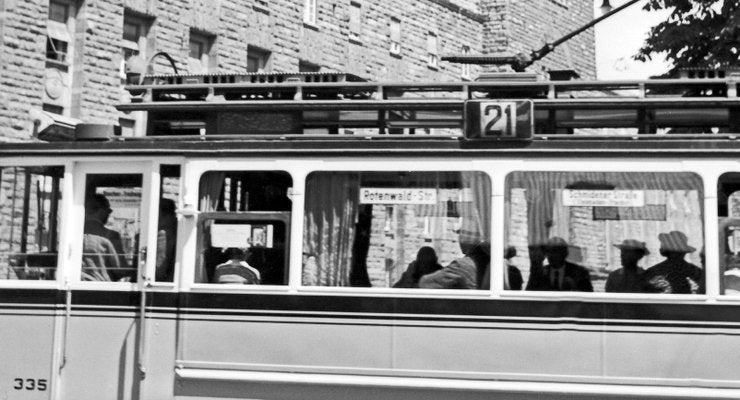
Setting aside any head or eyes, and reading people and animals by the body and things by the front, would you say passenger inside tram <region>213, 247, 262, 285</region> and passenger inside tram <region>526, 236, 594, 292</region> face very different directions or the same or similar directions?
very different directions

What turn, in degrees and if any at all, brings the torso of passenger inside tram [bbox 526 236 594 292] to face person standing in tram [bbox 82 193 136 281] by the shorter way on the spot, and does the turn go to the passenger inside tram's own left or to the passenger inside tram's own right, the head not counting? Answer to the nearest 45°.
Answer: approximately 90° to the passenger inside tram's own right

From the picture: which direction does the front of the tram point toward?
to the viewer's left

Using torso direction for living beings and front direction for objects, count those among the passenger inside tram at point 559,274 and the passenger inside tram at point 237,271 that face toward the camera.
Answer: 1

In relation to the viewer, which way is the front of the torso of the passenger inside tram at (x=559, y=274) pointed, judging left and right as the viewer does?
facing the viewer

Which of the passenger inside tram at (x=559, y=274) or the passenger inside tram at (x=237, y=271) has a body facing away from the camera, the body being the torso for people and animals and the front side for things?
the passenger inside tram at (x=237, y=271)

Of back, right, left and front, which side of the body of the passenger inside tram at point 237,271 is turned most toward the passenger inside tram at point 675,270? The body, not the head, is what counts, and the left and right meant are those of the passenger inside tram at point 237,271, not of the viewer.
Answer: right

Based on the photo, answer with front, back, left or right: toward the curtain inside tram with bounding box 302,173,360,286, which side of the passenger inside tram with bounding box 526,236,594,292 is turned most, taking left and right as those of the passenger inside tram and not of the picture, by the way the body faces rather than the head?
right

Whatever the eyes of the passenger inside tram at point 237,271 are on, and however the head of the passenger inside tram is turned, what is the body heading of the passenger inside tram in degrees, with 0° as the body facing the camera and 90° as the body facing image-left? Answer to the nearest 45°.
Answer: approximately 180°

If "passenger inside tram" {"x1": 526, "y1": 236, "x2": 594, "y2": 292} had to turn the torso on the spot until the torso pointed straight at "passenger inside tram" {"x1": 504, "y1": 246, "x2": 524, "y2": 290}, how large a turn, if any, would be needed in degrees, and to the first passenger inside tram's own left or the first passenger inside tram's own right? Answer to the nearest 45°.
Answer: approximately 90° to the first passenger inside tram's own right

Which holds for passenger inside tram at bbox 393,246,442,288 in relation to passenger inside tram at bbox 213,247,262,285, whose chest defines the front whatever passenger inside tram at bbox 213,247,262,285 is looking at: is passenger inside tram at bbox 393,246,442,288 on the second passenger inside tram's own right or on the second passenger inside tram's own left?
on the second passenger inside tram's own right
